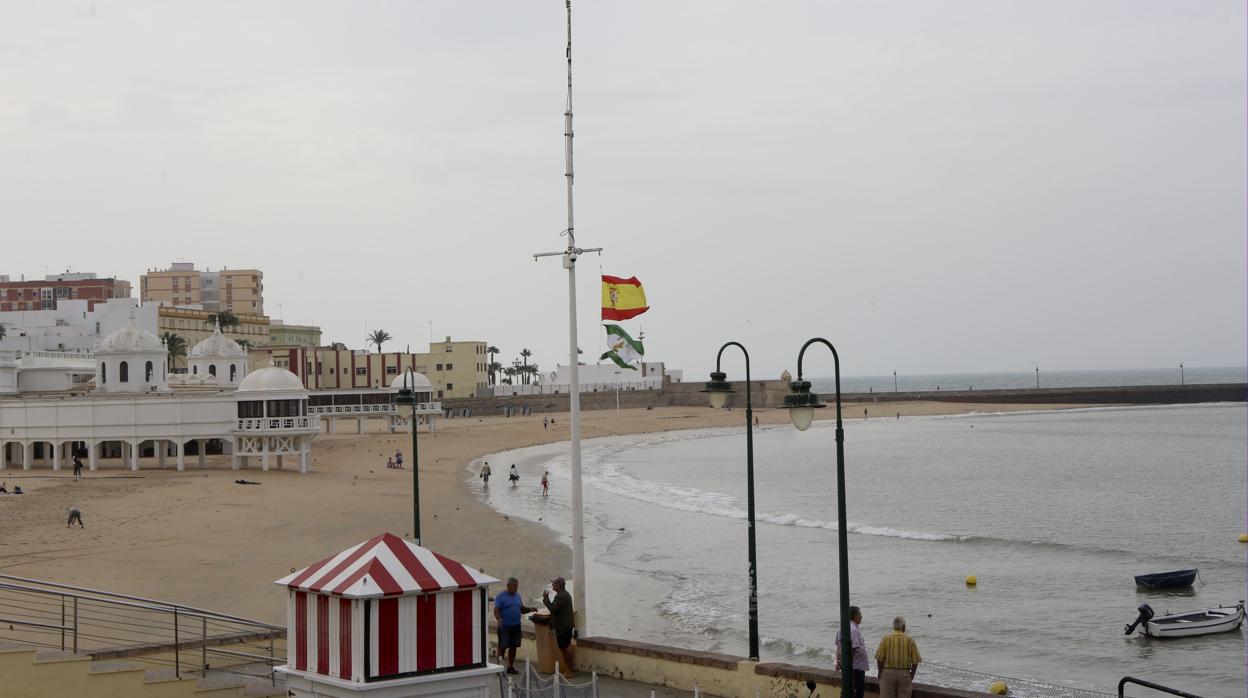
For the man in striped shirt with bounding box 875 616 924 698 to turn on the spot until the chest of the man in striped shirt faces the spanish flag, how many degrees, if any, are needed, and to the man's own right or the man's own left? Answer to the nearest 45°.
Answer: approximately 45° to the man's own left

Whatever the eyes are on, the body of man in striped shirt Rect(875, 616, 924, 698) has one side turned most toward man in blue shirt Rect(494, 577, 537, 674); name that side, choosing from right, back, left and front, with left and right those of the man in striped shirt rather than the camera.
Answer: left

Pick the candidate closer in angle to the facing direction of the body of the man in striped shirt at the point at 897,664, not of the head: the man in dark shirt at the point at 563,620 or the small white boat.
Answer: the small white boat

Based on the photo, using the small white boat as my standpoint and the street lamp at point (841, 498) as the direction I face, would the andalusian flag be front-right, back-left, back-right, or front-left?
front-right

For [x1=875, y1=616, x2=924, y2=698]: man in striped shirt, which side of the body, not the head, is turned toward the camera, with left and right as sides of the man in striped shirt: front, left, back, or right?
back

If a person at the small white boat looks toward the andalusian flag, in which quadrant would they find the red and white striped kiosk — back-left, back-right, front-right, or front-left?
front-left

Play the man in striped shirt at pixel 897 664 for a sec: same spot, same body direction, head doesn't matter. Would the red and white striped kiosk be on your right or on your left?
on your left

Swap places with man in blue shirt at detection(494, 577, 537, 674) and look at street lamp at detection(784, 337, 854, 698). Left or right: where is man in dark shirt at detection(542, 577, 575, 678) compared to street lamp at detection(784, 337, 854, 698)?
left

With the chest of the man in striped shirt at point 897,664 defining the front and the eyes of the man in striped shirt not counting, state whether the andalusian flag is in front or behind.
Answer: in front

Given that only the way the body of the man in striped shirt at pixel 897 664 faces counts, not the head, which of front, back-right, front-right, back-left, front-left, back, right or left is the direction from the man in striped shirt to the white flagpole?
front-left

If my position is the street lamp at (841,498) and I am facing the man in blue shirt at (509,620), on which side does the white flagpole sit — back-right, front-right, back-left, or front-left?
front-right
